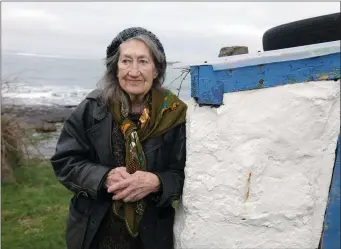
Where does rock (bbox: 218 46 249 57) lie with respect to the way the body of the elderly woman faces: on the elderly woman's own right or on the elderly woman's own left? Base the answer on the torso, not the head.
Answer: on the elderly woman's own left

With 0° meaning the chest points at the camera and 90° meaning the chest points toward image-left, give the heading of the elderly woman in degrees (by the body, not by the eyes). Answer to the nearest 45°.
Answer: approximately 0°

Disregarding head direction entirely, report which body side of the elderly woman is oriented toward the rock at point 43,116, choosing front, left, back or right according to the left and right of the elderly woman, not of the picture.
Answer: back
